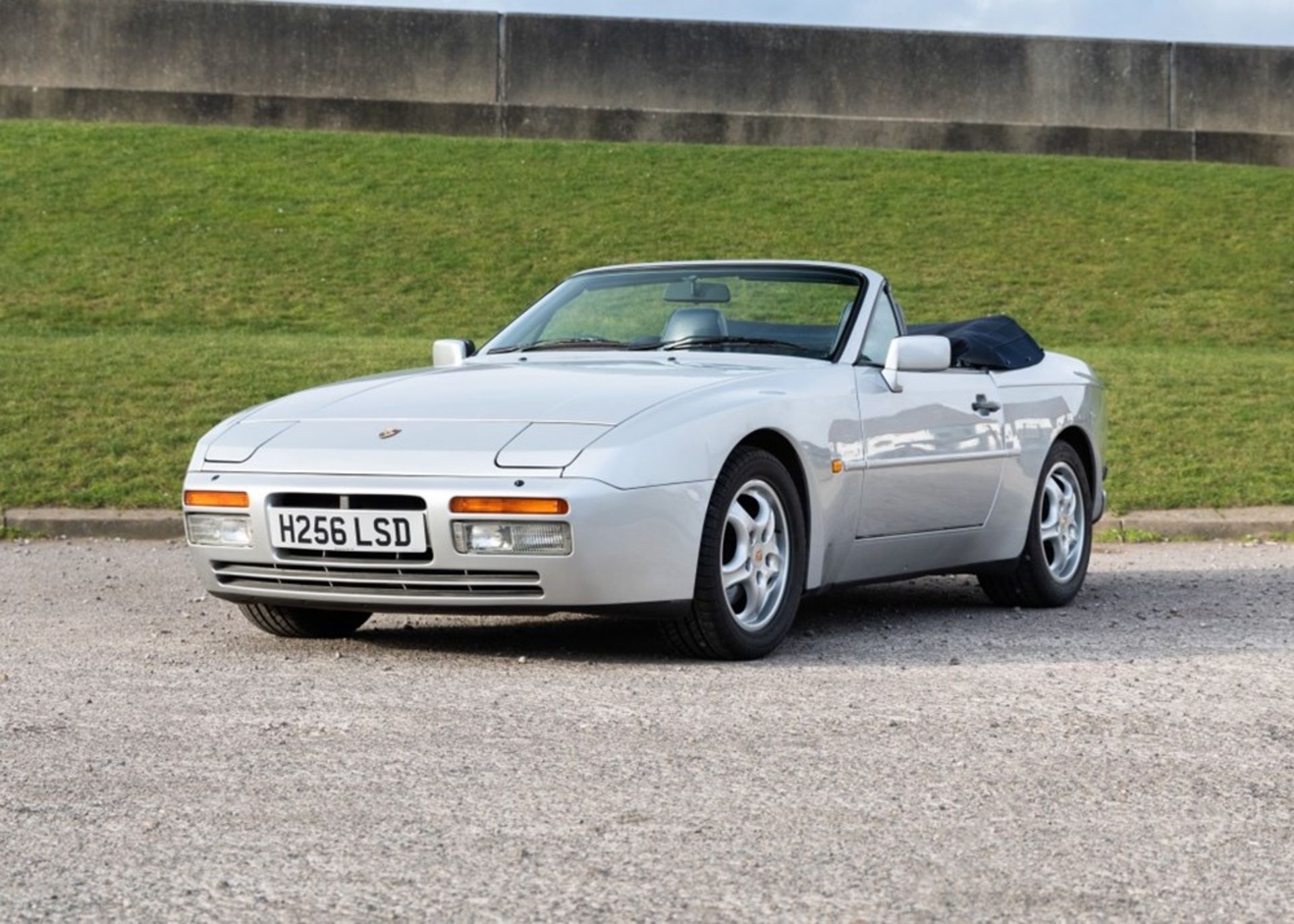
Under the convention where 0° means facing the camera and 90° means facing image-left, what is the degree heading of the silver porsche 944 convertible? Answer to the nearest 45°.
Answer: approximately 45°
